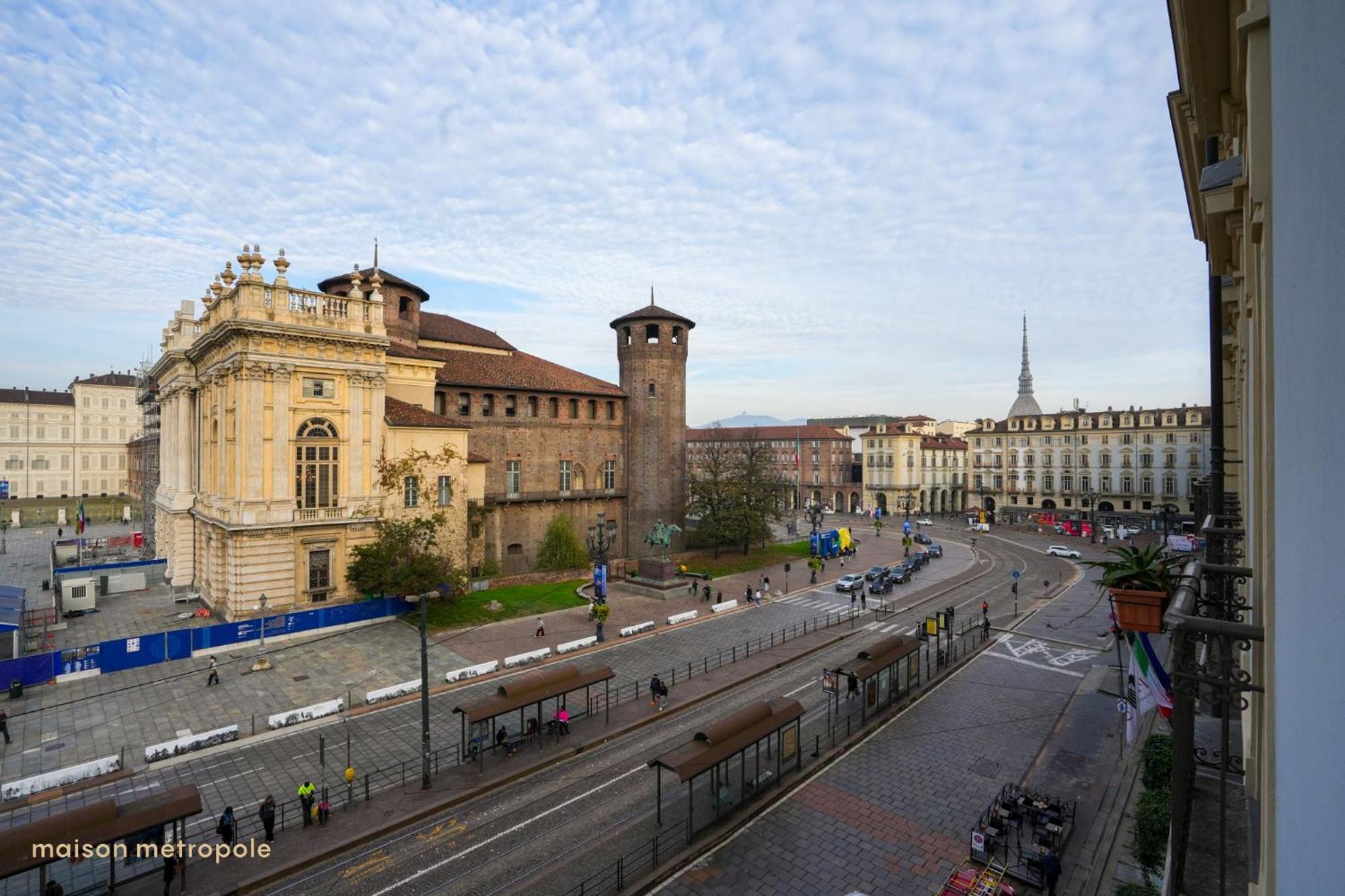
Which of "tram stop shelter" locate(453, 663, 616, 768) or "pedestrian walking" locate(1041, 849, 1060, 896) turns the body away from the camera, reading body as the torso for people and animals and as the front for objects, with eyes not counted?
the pedestrian walking

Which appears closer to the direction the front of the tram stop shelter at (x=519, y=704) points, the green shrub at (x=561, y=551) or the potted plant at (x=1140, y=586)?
the potted plant

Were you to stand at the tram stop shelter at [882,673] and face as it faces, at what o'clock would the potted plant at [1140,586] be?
The potted plant is roughly at 7 o'clock from the tram stop shelter.

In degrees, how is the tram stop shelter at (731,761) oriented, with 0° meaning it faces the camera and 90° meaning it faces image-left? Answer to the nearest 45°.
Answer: approximately 135°

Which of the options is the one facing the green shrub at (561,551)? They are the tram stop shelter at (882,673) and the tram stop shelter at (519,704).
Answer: the tram stop shelter at (882,673)

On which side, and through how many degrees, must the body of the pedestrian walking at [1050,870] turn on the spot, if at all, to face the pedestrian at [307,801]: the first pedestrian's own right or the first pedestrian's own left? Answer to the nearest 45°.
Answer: approximately 90° to the first pedestrian's own left

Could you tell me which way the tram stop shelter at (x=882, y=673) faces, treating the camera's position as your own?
facing away from the viewer and to the left of the viewer

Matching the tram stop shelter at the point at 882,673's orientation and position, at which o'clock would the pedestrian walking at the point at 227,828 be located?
The pedestrian walking is roughly at 9 o'clock from the tram stop shelter.

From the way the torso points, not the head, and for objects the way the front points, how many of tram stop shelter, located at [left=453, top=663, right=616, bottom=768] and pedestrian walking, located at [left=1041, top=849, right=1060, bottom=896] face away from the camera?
1

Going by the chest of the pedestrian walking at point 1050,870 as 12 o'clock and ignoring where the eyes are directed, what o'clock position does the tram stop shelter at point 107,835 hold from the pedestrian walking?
The tram stop shelter is roughly at 8 o'clock from the pedestrian walking.

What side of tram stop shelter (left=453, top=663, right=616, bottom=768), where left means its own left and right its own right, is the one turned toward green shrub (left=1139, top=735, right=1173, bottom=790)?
front

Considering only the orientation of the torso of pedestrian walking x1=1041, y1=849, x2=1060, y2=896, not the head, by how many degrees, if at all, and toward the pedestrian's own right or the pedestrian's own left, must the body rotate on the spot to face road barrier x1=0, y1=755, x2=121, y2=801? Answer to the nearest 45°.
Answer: approximately 90° to the pedestrian's own left

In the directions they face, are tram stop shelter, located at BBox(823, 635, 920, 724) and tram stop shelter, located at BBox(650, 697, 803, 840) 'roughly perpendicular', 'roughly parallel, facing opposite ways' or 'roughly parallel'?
roughly parallel

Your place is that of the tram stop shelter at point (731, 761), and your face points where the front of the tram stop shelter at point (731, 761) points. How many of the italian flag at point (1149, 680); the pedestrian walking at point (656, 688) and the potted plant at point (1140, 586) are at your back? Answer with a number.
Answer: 2

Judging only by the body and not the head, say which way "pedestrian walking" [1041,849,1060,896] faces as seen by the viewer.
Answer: away from the camera

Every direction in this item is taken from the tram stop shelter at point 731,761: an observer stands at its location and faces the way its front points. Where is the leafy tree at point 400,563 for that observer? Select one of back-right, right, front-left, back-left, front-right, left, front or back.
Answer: front

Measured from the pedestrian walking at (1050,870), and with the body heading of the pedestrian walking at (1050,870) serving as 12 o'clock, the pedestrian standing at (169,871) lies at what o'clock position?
the pedestrian standing at (169,871) is roughly at 8 o'clock from the pedestrian walking at (1050,870).

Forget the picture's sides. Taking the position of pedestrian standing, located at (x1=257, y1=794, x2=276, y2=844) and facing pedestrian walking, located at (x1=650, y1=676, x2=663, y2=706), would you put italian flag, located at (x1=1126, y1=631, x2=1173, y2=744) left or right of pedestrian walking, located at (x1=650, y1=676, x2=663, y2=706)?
right
